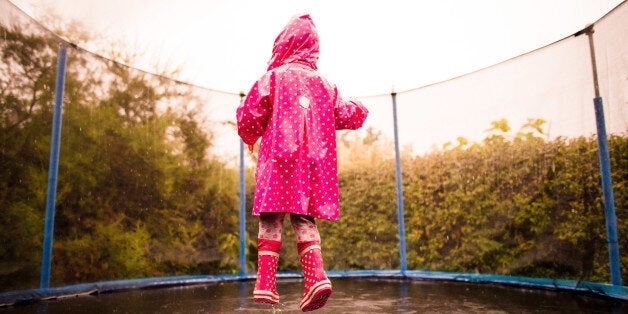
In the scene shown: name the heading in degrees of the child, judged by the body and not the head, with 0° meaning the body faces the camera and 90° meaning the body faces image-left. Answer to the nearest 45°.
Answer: approximately 180°

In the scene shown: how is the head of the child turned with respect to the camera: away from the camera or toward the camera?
away from the camera
